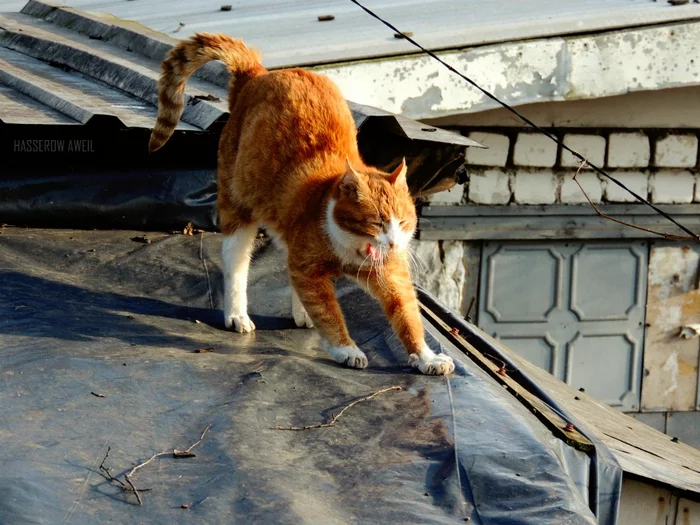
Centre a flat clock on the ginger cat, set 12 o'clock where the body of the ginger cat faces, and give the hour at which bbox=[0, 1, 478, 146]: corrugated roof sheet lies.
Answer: The corrugated roof sheet is roughly at 6 o'clock from the ginger cat.

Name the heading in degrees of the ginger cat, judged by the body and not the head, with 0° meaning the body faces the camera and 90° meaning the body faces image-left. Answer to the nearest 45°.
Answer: approximately 315°

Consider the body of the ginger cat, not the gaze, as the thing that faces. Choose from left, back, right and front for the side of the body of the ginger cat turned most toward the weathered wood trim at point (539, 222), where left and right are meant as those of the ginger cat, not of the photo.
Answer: left

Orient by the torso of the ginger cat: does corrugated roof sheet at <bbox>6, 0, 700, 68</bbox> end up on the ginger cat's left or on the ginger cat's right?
on the ginger cat's left

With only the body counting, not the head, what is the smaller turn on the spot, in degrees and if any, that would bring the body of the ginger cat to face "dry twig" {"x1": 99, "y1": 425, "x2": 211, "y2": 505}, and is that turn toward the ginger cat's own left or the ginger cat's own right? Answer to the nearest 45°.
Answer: approximately 45° to the ginger cat's own right
